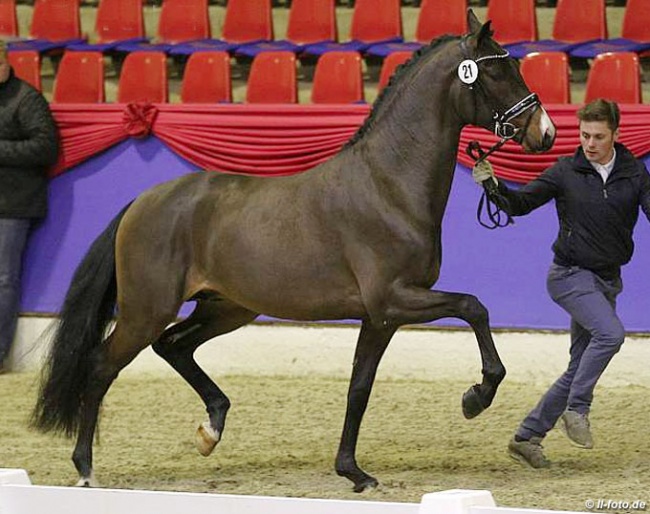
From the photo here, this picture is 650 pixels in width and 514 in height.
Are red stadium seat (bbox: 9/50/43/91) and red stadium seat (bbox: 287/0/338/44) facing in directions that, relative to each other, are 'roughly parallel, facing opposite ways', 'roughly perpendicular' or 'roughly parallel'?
roughly parallel

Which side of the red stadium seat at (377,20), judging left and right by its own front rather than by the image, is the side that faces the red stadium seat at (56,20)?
right

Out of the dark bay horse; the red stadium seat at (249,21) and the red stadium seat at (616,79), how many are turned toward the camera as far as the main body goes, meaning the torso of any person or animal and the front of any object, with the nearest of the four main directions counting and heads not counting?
2

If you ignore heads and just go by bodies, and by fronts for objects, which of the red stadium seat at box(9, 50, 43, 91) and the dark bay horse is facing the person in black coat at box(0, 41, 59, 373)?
the red stadium seat

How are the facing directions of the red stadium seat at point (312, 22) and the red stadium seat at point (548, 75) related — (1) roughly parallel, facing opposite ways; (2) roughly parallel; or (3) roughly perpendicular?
roughly parallel

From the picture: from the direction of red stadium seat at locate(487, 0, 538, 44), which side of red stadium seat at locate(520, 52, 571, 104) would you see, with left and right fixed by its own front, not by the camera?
back

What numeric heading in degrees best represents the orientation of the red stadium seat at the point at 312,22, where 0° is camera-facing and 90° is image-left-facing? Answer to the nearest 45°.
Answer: approximately 0°

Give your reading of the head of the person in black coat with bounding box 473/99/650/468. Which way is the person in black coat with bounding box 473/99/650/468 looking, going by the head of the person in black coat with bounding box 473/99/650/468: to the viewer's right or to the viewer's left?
to the viewer's left

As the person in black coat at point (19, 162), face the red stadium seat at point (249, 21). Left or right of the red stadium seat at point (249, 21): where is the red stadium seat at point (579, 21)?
right

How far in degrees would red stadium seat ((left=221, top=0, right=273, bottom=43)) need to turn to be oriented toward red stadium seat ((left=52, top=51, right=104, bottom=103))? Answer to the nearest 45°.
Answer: approximately 45° to its right

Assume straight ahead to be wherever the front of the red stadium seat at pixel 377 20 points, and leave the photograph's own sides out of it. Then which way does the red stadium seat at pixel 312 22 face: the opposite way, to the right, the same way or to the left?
the same way

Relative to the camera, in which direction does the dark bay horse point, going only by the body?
to the viewer's right

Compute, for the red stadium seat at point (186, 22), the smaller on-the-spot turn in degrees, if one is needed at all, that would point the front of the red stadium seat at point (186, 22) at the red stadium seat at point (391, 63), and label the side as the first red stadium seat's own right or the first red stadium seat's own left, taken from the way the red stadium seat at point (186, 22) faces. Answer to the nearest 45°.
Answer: approximately 45° to the first red stadium seat's own left

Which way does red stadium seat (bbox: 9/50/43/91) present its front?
toward the camera

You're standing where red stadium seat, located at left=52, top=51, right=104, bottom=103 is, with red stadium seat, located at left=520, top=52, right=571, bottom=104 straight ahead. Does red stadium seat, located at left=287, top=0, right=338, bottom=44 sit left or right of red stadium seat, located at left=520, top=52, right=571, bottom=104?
left

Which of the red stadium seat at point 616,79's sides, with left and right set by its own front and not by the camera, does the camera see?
front
